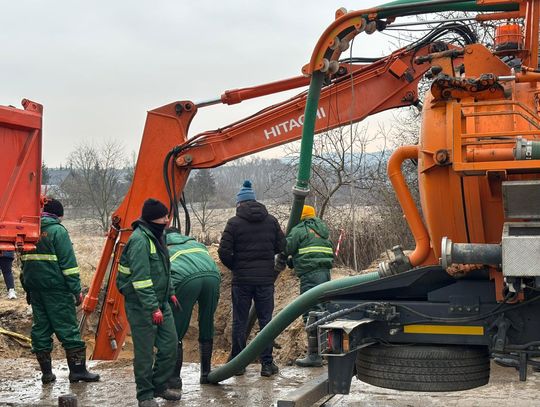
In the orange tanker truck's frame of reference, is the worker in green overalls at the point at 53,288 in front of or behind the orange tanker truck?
behind

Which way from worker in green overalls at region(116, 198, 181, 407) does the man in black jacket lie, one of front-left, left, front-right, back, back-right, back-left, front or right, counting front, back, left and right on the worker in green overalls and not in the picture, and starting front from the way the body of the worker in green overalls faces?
left

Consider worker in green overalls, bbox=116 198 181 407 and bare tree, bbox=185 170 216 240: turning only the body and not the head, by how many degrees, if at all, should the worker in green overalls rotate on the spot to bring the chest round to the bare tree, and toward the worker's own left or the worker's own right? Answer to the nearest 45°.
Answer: approximately 135° to the worker's own left

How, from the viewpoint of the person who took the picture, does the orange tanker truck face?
facing to the right of the viewer

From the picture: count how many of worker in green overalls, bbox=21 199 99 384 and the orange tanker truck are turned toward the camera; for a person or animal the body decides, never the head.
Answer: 0

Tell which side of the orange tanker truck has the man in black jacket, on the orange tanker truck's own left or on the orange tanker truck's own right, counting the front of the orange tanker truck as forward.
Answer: on the orange tanker truck's own left

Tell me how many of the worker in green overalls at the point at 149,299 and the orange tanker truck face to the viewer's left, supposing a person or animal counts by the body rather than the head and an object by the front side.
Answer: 0

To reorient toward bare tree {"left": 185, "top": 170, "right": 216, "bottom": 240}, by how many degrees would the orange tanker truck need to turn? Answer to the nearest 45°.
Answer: approximately 90° to its left

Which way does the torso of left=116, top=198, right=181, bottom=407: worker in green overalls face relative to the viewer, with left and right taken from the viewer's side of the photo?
facing the viewer and to the right of the viewer

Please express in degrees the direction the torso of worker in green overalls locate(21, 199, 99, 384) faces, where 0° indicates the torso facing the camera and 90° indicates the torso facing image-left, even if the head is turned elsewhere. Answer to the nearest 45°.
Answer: approximately 225°
